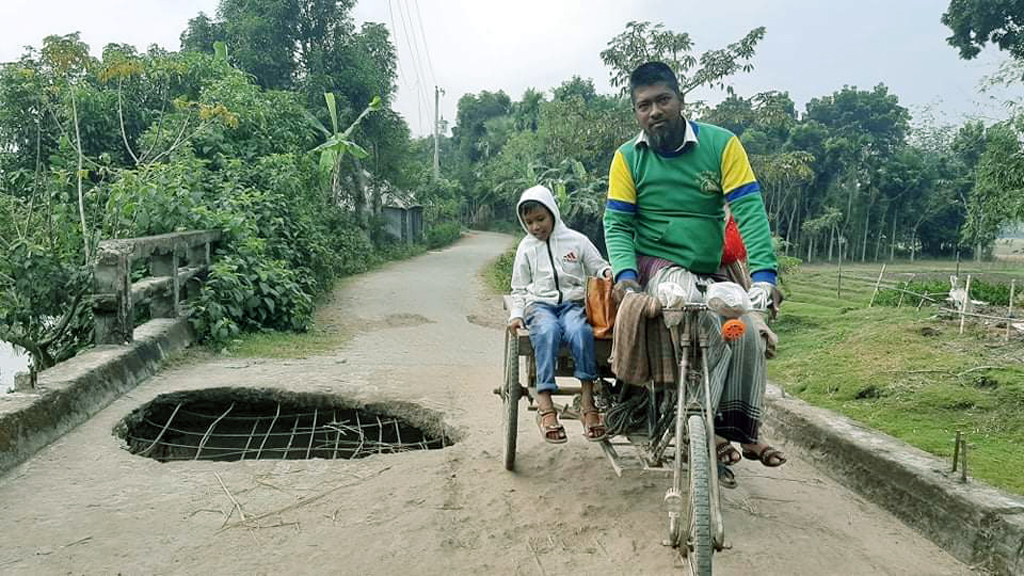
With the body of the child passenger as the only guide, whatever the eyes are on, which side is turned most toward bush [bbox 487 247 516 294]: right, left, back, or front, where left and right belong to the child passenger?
back

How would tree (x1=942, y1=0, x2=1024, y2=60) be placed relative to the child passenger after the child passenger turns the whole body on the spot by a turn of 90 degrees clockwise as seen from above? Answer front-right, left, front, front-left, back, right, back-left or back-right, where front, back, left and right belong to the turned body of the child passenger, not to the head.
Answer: back-right

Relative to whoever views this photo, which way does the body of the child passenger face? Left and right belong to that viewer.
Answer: facing the viewer

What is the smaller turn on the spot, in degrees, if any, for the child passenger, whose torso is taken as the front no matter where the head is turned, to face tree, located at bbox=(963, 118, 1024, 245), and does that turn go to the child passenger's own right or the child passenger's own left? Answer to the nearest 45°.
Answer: approximately 135° to the child passenger's own left

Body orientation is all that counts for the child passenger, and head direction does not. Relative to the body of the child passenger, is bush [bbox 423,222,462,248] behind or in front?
behind

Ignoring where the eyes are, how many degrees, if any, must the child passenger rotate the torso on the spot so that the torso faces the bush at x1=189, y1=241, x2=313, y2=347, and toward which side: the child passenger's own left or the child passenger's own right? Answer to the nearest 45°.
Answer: approximately 135° to the child passenger's own right

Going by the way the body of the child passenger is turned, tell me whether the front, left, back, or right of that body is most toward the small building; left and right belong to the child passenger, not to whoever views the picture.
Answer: back

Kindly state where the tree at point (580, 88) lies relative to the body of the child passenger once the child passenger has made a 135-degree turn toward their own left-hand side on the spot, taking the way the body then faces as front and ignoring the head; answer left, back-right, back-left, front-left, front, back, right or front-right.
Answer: front-left

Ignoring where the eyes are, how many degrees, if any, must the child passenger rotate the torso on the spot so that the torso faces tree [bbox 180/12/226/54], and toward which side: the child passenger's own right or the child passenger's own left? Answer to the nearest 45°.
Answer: approximately 135° to the child passenger's own right

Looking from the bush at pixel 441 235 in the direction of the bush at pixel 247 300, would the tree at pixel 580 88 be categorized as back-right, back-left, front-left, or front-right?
back-left
